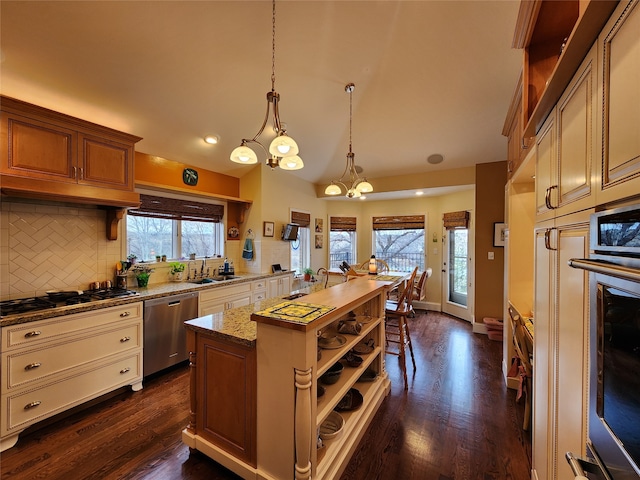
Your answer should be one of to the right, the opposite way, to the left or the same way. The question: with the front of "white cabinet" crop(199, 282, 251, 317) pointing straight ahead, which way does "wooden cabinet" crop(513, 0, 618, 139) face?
the opposite way

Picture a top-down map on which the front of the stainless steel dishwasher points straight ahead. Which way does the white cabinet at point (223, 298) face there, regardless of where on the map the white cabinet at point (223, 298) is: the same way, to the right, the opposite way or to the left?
the same way

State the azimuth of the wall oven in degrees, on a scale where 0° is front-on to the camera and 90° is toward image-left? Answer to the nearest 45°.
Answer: approximately 45°

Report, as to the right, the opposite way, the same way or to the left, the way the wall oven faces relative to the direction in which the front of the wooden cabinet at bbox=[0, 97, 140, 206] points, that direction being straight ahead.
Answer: the opposite way

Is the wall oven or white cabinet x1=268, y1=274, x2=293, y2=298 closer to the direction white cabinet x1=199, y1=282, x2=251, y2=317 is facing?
the wall oven

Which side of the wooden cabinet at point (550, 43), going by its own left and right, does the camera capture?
left

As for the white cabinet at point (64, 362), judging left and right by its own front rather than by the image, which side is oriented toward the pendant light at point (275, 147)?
front

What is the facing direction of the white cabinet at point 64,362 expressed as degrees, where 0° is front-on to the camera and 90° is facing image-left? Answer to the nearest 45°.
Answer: approximately 315°

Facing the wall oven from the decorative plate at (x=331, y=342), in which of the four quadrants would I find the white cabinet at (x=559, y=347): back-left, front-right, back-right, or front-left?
front-left

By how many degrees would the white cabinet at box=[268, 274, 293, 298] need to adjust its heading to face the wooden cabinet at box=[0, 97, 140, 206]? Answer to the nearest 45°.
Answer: approximately 90° to its right

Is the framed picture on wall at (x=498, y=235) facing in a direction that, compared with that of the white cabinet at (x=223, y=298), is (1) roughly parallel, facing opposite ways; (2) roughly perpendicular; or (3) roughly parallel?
roughly perpendicular

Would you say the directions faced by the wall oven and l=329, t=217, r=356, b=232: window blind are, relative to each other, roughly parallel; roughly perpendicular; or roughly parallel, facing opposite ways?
roughly perpendicular

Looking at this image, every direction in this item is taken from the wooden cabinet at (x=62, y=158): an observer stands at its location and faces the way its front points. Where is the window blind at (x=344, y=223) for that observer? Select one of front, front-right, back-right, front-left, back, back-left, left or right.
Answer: front-left

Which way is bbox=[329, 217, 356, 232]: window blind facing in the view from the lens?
facing the viewer

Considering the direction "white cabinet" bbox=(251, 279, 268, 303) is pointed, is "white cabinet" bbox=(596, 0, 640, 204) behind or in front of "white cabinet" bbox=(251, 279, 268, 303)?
in front

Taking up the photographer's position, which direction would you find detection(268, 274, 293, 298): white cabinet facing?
facing the viewer and to the right of the viewer
